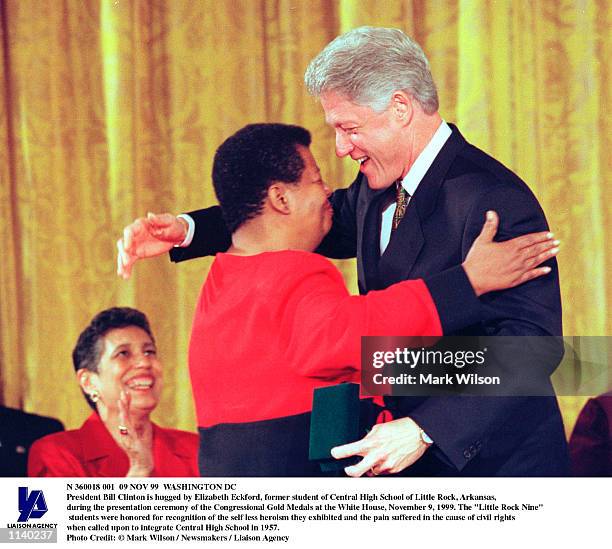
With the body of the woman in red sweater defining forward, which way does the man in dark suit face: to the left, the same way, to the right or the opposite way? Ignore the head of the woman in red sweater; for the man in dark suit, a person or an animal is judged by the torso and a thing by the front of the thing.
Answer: the opposite way

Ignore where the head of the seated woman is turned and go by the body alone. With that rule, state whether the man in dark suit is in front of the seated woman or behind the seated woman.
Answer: in front

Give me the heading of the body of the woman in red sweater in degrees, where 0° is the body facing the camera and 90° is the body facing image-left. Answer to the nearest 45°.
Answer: approximately 225°

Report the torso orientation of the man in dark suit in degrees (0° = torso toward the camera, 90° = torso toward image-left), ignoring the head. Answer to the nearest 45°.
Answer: approximately 45°

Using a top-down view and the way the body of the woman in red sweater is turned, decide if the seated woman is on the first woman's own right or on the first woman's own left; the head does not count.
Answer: on the first woman's own left

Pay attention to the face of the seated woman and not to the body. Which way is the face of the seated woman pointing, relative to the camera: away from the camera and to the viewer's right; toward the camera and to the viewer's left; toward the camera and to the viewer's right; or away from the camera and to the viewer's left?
toward the camera and to the viewer's right

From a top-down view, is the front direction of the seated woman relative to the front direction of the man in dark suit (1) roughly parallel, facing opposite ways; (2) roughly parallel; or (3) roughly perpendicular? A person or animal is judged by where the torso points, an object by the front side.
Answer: roughly perpendicular
